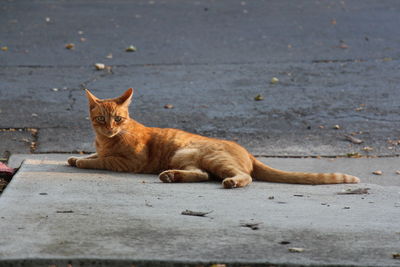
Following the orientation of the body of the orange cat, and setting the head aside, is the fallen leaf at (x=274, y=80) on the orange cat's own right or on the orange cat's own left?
on the orange cat's own right

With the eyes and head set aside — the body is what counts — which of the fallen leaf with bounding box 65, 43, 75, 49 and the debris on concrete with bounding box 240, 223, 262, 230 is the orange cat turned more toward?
the fallen leaf

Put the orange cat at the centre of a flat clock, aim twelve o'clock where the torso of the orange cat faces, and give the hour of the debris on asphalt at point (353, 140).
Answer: The debris on asphalt is roughly at 5 o'clock from the orange cat.

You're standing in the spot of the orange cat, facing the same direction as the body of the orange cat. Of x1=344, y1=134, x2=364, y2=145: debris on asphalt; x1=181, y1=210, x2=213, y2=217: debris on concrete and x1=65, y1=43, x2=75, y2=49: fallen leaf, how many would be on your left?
1

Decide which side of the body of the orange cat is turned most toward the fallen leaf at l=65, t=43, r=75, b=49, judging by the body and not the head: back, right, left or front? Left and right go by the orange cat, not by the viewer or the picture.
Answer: right

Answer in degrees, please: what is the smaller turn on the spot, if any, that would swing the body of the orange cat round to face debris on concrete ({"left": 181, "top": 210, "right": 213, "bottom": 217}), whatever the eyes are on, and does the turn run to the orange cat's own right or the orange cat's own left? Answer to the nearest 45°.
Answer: approximately 90° to the orange cat's own left

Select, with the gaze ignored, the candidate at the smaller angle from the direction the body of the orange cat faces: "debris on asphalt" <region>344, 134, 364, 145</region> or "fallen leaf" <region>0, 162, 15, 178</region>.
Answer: the fallen leaf

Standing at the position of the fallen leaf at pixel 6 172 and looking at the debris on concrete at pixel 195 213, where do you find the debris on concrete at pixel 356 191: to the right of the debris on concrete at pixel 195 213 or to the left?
left

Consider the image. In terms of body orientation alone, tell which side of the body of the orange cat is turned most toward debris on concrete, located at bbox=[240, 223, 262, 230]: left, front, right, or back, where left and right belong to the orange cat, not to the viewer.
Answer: left

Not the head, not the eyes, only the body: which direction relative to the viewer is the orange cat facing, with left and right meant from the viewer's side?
facing to the left of the viewer
